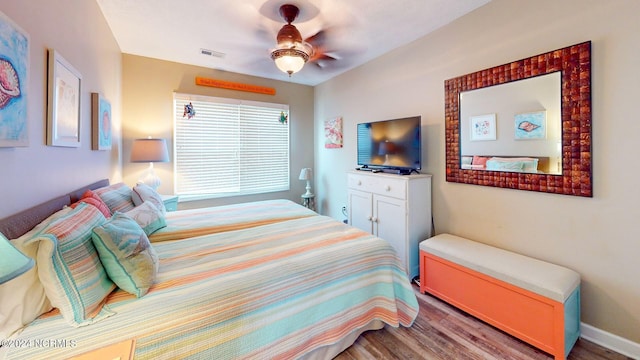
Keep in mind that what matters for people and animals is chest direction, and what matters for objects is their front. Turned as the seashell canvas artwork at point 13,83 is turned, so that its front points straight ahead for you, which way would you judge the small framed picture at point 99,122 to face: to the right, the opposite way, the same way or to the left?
the same way

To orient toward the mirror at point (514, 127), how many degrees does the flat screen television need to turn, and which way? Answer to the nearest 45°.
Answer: approximately 90° to its left

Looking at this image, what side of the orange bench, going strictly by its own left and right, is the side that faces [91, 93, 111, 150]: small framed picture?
front

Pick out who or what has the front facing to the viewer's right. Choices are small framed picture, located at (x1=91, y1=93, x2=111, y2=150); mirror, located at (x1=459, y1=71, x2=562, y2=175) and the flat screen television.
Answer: the small framed picture

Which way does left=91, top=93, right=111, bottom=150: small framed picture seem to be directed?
to the viewer's right

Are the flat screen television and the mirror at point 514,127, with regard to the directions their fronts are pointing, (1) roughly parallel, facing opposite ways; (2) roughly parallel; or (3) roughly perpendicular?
roughly parallel

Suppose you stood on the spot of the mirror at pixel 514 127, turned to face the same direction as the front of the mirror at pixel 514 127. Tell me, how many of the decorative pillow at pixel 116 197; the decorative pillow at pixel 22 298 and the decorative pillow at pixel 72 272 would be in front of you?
3

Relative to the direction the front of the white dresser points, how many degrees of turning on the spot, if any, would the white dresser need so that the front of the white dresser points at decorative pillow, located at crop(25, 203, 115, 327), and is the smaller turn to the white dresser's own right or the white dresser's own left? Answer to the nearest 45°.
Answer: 0° — it already faces it

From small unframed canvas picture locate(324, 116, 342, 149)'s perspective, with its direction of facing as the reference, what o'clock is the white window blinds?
The white window blinds is roughly at 1 o'clock from the small unframed canvas picture.

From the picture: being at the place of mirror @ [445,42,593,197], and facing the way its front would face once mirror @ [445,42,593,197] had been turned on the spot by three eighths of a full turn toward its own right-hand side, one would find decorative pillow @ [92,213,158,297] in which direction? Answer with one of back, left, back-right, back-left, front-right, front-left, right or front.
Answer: back-left

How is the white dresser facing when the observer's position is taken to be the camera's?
facing the viewer and to the left of the viewer

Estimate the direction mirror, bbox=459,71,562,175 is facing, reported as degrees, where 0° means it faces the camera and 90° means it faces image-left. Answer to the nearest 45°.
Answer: approximately 45°

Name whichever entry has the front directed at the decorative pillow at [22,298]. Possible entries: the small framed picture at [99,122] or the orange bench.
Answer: the orange bench

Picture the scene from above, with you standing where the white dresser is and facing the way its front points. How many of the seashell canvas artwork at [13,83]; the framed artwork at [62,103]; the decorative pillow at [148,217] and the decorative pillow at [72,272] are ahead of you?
4

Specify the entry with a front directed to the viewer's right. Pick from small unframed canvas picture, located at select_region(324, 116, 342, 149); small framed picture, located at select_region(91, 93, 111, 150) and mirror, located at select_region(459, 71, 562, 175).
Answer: small framed picture, located at select_region(91, 93, 111, 150)

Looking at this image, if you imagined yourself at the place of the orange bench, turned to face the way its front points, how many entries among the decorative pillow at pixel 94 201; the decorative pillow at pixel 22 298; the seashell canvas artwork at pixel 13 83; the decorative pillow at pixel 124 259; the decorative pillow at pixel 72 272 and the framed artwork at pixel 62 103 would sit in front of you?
6

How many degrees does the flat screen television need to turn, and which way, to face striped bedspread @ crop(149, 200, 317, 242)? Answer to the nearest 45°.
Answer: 0° — it already faces it

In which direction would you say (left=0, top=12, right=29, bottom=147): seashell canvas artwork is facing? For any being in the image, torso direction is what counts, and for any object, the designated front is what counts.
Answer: to the viewer's right

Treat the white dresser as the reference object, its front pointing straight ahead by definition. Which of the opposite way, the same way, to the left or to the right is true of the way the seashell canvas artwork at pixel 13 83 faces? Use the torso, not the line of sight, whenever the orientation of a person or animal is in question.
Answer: the opposite way

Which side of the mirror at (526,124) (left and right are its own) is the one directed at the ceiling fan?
front

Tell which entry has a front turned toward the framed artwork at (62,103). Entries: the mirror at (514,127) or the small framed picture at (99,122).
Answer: the mirror

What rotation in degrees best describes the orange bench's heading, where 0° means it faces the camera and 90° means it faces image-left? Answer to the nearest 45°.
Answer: approximately 45°
